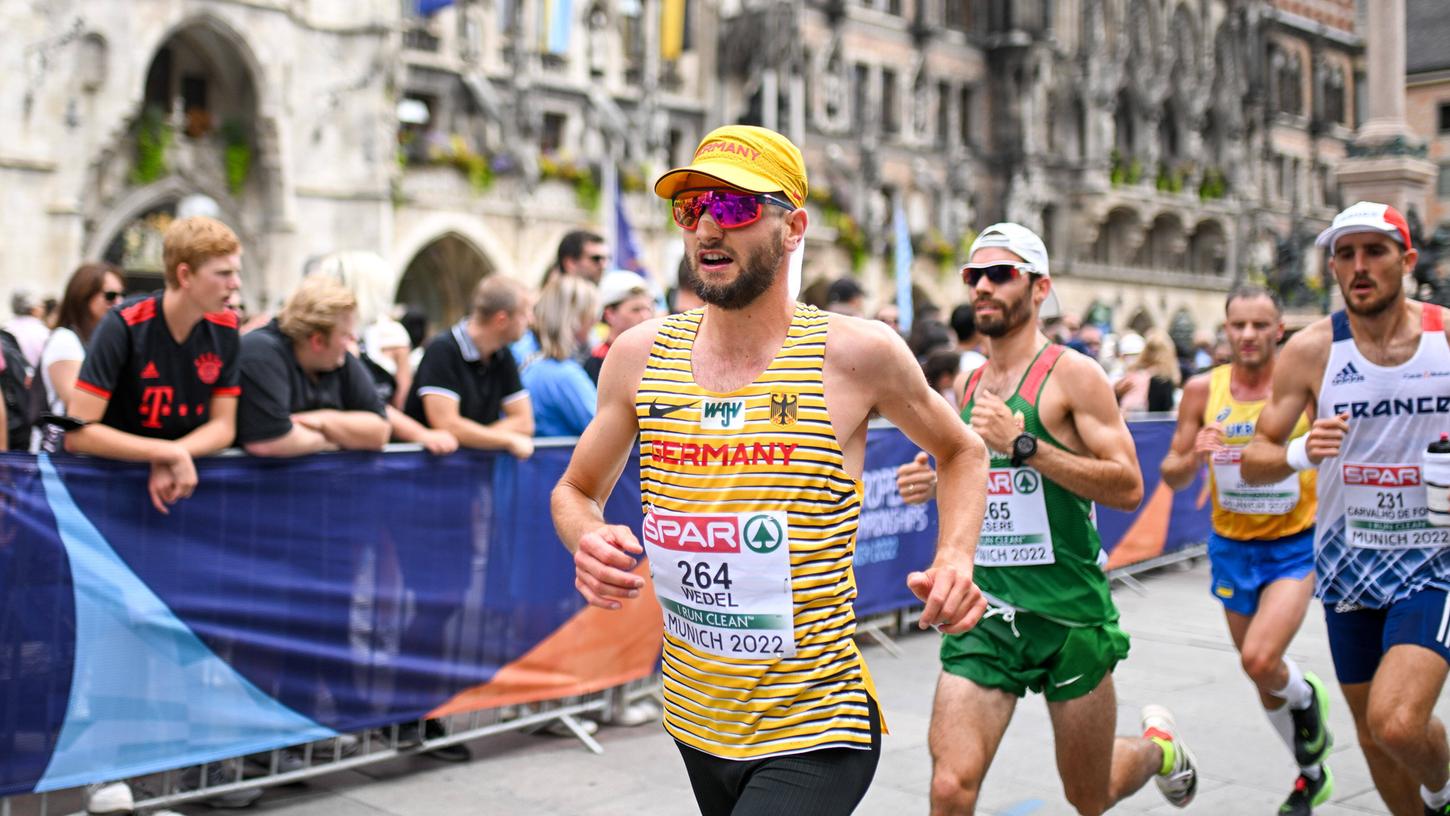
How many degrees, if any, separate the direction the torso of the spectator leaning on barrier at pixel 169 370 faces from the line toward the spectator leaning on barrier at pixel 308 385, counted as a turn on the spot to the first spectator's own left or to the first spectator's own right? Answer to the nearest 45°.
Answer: approximately 90° to the first spectator's own left

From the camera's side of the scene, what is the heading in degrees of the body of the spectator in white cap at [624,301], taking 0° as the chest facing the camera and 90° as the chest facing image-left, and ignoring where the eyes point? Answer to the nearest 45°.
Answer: approximately 315°

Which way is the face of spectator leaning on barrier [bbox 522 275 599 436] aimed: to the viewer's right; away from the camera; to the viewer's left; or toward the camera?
away from the camera

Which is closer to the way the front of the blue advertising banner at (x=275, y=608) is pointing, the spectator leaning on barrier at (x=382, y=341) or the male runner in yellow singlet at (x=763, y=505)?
the male runner in yellow singlet

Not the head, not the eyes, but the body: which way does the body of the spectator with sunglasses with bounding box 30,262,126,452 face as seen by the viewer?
to the viewer's right

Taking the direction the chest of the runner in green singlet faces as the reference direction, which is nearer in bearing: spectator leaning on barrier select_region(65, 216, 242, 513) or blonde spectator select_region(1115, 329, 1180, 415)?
the spectator leaning on barrier

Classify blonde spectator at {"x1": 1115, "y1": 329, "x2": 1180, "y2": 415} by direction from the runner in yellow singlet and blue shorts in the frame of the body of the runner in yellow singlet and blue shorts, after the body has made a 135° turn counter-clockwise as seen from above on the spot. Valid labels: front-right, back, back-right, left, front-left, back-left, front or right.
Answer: left

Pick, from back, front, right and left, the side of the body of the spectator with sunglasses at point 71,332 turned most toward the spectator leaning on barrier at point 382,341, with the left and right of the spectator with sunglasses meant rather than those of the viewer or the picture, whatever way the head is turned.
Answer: front

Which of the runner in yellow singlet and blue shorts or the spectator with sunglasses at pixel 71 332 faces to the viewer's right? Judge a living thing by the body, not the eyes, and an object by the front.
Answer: the spectator with sunglasses

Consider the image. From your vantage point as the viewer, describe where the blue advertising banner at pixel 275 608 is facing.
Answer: facing the viewer and to the right of the viewer

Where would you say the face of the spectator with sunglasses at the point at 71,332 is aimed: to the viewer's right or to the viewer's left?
to the viewer's right
